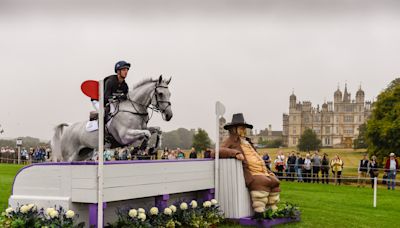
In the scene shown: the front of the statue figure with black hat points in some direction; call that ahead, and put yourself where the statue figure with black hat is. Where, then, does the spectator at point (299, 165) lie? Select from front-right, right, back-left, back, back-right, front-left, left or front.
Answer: back-left

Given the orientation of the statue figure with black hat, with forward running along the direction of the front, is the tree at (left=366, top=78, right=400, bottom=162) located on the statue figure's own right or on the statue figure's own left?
on the statue figure's own left

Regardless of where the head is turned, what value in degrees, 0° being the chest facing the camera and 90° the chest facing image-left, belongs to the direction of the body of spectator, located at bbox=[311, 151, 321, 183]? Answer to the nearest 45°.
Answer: approximately 0°

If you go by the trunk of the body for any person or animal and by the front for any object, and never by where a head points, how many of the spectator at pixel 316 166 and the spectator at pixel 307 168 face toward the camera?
2

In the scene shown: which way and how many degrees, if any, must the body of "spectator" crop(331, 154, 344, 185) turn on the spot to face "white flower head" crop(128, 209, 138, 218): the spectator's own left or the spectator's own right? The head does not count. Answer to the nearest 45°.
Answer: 0° — they already face it

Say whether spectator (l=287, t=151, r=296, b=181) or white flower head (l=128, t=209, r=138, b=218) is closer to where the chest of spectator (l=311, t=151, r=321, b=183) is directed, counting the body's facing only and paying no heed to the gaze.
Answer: the white flower head

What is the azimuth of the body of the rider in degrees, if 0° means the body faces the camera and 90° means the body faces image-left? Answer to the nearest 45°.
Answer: approximately 315°

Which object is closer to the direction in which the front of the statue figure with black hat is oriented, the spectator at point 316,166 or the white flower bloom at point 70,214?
the white flower bloom

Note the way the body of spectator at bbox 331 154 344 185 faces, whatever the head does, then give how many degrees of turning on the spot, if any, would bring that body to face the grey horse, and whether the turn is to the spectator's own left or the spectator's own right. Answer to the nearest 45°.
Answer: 0° — they already face it

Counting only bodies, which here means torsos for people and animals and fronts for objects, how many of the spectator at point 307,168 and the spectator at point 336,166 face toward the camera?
2

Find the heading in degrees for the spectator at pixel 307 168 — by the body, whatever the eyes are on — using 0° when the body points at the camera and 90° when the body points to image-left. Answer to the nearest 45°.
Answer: approximately 0°
